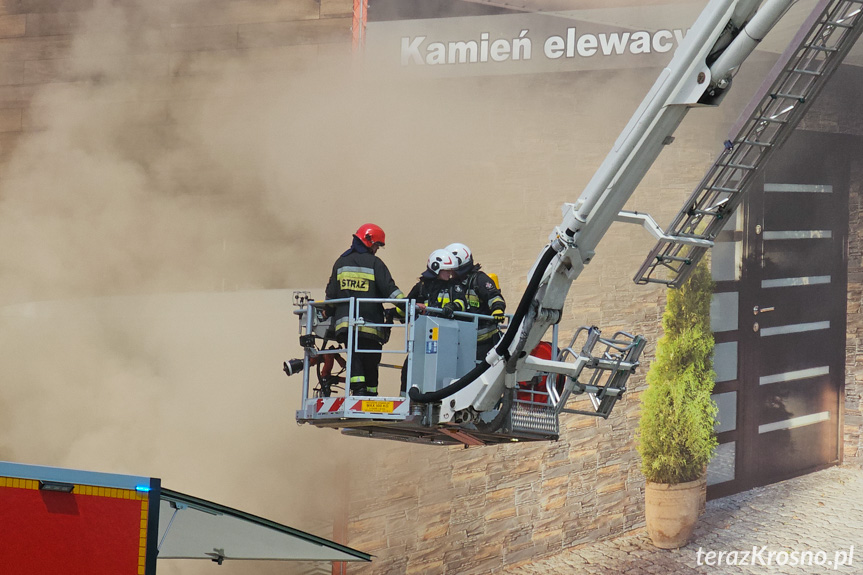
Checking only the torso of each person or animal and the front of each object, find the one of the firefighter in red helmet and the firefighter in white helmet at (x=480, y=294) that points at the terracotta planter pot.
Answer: the firefighter in red helmet

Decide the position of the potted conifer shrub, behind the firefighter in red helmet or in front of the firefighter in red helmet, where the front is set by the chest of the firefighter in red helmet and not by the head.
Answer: in front

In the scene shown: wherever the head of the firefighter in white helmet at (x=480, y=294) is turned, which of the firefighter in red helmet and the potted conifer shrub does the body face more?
the firefighter in red helmet

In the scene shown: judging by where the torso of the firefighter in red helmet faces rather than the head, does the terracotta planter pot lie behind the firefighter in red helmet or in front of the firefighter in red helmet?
in front

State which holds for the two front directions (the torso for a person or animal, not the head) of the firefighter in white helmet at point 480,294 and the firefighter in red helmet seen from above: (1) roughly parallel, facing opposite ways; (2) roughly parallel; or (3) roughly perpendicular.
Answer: roughly parallel, facing opposite ways

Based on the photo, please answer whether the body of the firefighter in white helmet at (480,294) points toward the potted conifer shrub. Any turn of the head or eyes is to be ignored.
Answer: no

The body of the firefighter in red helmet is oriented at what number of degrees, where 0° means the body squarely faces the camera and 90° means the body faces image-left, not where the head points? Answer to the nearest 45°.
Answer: approximately 225°

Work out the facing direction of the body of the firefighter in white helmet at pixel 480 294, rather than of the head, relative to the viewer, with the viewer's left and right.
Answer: facing the viewer and to the left of the viewer

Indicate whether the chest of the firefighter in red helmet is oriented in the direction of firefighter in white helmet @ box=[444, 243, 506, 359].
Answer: no

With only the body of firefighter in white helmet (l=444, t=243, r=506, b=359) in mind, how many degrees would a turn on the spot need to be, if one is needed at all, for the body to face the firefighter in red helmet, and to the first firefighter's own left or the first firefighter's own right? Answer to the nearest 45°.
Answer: approximately 45° to the first firefighter's own right
